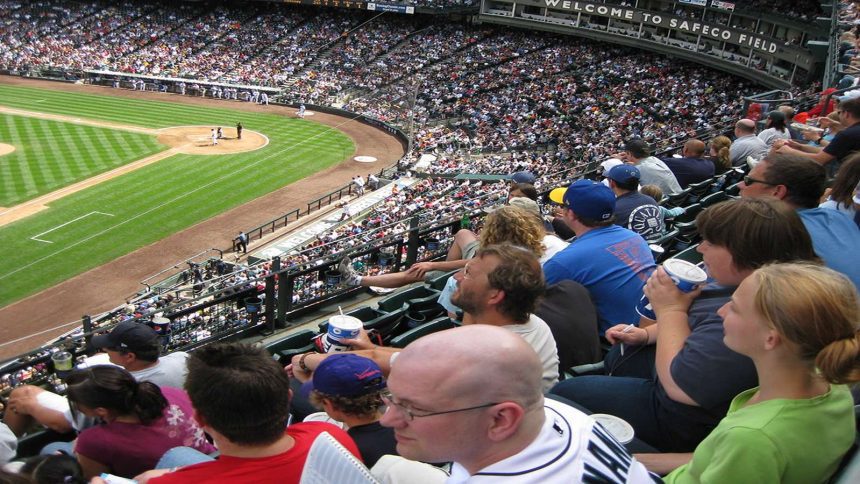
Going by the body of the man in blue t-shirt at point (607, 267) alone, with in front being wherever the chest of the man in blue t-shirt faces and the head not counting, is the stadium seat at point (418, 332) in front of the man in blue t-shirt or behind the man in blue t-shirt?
in front

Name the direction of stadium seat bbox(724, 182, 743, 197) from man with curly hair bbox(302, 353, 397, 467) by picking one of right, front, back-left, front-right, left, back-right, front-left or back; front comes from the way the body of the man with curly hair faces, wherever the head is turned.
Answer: right

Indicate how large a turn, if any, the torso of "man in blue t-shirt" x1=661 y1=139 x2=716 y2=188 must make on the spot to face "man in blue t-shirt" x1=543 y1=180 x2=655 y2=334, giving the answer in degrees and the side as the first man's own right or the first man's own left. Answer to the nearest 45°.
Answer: approximately 135° to the first man's own left

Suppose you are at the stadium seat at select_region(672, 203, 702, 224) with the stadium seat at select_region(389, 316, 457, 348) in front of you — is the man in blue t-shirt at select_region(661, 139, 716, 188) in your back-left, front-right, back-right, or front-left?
back-right

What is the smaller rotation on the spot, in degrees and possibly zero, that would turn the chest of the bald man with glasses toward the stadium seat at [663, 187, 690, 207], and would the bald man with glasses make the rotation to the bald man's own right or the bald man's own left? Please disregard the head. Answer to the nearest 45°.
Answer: approximately 90° to the bald man's own right

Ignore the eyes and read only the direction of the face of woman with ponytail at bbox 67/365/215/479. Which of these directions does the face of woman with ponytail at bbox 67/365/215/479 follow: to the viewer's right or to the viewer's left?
to the viewer's left

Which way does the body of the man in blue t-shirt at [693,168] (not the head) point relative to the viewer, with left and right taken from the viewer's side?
facing away from the viewer and to the left of the viewer

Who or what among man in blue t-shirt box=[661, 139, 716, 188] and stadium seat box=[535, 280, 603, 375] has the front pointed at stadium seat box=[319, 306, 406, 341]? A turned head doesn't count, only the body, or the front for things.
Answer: stadium seat box=[535, 280, 603, 375]

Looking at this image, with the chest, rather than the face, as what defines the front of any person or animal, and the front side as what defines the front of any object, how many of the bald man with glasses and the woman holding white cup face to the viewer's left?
2

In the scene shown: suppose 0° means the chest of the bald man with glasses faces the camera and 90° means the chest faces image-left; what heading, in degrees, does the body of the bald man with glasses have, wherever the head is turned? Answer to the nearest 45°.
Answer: approximately 90°

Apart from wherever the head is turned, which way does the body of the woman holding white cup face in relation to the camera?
to the viewer's left

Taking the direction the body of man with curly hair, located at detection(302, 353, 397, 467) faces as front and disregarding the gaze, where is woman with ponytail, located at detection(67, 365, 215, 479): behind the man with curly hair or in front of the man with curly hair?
in front

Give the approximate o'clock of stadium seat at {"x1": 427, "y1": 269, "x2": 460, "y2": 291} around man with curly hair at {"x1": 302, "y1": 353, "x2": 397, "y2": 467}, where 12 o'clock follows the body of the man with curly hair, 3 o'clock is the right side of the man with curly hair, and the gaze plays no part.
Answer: The stadium seat is roughly at 2 o'clock from the man with curly hair.
